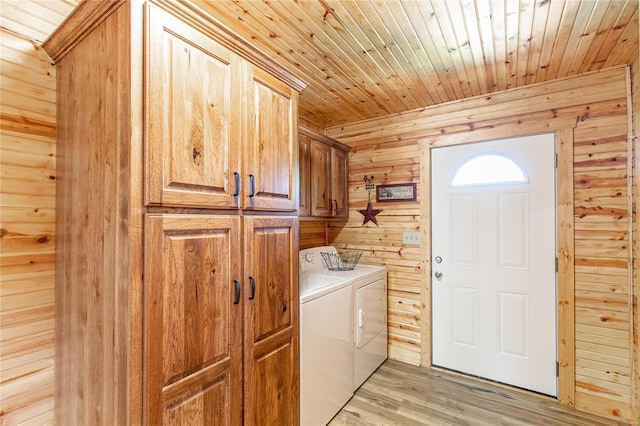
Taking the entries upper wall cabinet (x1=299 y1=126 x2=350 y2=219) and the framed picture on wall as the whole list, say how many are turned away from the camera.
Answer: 0

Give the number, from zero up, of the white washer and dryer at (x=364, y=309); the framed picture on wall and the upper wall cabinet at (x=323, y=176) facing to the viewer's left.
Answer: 0

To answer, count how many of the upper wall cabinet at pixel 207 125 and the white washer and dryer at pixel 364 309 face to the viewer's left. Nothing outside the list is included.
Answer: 0

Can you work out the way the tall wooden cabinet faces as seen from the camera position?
facing the viewer and to the right of the viewer

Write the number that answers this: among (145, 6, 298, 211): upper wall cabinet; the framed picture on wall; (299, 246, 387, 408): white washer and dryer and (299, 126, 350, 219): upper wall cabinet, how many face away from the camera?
0

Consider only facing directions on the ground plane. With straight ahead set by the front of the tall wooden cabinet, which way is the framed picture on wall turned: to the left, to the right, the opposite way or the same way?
to the right

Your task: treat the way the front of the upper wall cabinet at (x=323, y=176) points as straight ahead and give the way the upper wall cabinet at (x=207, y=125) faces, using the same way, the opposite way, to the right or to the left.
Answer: the same way

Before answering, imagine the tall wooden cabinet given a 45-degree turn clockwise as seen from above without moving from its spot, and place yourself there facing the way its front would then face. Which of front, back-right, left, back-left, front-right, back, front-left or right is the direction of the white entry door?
left

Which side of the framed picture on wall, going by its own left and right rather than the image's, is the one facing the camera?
front

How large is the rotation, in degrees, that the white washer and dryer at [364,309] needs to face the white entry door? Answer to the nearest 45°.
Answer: approximately 45° to its left

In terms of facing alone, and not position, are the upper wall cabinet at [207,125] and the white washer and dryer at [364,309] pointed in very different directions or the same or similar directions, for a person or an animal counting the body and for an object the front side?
same or similar directions

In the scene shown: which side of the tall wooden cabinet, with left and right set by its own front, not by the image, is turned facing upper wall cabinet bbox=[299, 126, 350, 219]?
left

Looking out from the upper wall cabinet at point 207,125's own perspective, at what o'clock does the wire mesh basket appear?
The wire mesh basket is roughly at 9 o'clock from the upper wall cabinet.
